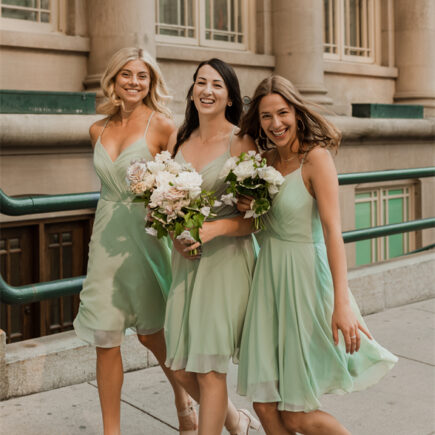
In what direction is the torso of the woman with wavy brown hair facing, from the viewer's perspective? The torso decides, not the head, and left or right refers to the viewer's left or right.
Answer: facing the viewer and to the left of the viewer

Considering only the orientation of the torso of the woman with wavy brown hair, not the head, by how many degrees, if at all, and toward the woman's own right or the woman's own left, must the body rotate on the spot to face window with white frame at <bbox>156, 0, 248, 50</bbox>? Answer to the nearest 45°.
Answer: approximately 135° to the woman's own right

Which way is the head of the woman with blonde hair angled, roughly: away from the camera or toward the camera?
toward the camera

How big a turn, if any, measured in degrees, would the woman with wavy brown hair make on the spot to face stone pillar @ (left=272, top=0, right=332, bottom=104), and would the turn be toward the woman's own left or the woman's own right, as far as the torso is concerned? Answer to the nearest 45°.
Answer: approximately 135° to the woman's own right

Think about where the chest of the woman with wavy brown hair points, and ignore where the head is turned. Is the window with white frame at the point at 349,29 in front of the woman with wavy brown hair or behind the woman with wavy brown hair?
behind

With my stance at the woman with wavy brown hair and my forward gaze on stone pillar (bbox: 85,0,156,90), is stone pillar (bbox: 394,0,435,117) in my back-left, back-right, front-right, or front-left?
front-right

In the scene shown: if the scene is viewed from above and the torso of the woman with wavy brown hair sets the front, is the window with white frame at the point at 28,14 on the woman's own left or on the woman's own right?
on the woman's own right

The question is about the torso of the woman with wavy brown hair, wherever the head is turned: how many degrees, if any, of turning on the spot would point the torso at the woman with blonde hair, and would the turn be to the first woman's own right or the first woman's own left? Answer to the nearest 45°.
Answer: approximately 90° to the first woman's own right
